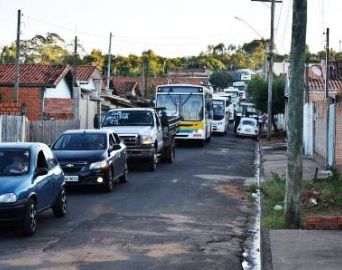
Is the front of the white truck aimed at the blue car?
yes

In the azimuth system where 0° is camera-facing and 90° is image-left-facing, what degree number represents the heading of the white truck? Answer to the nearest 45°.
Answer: approximately 0°

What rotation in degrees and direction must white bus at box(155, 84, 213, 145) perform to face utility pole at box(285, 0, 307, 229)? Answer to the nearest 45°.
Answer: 0° — it already faces it

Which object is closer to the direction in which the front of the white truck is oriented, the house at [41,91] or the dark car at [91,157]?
the dark car

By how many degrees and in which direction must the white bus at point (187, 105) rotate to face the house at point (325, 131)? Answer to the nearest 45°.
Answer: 0° — it already faces it

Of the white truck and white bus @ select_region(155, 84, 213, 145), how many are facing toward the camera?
2

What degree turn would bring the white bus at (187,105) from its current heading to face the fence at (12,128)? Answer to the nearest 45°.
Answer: approximately 45° to its right
